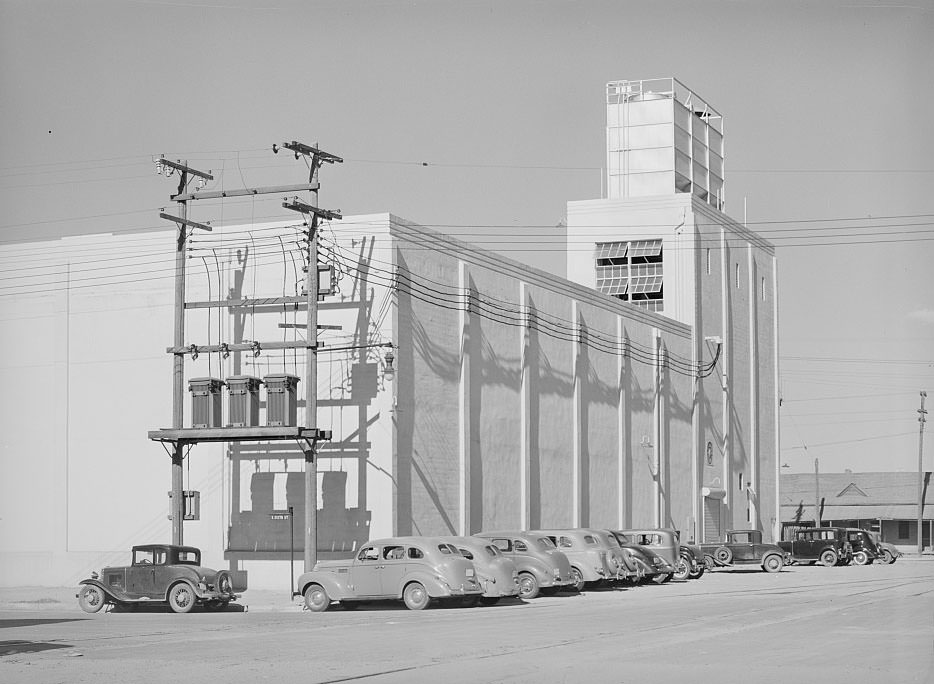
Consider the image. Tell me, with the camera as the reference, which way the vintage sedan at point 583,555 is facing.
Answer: facing away from the viewer and to the left of the viewer

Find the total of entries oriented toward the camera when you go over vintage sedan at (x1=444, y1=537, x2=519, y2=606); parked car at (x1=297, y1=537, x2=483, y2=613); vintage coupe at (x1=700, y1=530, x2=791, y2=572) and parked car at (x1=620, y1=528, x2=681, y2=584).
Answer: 0

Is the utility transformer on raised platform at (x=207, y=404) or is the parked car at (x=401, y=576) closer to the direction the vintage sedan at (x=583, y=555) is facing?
the utility transformer on raised platform

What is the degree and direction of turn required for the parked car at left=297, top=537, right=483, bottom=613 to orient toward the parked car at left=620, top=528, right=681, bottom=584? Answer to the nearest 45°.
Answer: approximately 90° to its right

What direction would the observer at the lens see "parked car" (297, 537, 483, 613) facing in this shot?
facing away from the viewer and to the left of the viewer

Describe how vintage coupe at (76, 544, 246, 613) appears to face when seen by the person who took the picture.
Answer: facing away from the viewer and to the left of the viewer

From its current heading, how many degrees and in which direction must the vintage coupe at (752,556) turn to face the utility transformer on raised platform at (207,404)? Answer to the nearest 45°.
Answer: approximately 45° to its left

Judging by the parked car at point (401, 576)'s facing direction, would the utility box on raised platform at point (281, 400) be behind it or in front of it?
in front

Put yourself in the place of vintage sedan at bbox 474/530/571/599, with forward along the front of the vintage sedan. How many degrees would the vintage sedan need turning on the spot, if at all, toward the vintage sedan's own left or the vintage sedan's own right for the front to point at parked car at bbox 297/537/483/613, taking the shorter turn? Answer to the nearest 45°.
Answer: approximately 90° to the vintage sedan's own left

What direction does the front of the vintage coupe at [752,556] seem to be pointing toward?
to the viewer's left

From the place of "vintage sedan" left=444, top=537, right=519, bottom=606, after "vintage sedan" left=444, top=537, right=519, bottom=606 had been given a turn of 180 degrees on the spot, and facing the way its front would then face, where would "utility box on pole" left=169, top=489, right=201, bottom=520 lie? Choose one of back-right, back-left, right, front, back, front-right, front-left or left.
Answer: back

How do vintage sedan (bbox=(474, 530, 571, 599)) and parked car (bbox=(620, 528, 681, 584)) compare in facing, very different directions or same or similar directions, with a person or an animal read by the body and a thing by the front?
same or similar directions

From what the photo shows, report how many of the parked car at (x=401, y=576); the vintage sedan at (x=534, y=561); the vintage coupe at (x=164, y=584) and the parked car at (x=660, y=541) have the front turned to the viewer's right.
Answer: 0

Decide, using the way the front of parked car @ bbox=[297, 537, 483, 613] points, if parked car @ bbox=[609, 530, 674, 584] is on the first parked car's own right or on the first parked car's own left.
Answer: on the first parked car's own right

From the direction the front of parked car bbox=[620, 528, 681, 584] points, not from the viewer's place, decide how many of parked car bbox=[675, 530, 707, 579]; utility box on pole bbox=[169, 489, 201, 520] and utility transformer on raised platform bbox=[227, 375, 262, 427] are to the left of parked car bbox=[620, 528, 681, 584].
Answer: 2
